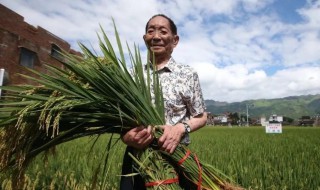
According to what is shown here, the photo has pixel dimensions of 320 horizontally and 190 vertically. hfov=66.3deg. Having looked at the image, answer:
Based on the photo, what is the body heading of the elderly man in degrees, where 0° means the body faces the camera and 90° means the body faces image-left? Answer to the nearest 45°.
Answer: approximately 45°

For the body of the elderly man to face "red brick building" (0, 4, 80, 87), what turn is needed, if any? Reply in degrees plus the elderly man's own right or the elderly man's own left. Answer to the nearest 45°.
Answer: approximately 90° to the elderly man's own right

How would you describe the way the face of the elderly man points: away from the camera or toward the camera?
toward the camera
